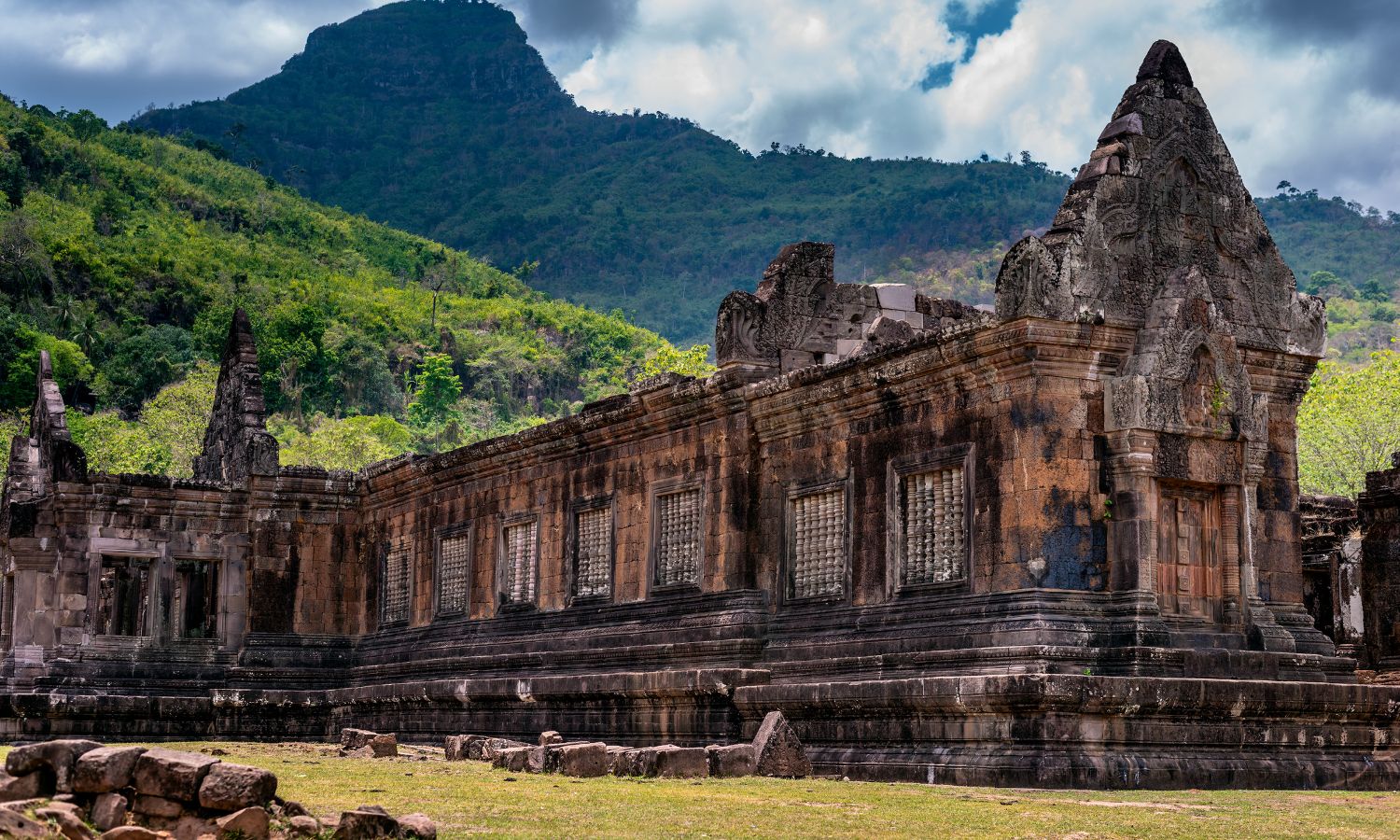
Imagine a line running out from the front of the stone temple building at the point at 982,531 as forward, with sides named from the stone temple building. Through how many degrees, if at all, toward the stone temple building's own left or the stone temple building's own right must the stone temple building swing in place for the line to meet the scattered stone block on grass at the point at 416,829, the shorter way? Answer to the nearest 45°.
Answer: approximately 90° to the stone temple building's own right

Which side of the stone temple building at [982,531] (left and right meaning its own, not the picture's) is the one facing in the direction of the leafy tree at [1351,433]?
left

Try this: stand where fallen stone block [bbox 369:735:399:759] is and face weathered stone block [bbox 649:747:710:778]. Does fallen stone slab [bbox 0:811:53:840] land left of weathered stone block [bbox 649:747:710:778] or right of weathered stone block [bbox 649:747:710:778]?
right

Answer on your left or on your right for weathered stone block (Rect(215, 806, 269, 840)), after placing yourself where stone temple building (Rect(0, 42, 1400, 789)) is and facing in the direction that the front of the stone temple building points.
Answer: on your right
